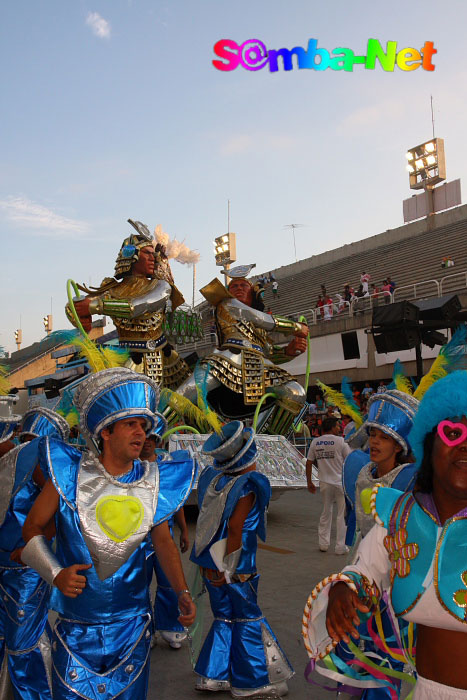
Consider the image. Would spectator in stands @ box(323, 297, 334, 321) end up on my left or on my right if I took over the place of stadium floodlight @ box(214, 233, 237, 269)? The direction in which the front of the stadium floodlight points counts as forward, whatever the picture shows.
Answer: on my left

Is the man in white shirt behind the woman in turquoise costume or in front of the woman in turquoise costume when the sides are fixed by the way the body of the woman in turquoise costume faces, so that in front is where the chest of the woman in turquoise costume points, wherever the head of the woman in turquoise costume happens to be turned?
behind

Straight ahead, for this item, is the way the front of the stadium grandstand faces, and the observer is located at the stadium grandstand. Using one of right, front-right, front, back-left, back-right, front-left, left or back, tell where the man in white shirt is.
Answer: front-left

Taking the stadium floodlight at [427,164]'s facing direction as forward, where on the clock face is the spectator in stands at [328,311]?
The spectator in stands is roughly at 11 o'clock from the stadium floodlight.

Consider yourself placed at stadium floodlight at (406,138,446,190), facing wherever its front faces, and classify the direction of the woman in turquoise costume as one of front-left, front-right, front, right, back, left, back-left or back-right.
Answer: front-left

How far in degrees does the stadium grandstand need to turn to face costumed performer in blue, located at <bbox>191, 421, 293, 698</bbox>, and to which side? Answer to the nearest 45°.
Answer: approximately 45° to its left
